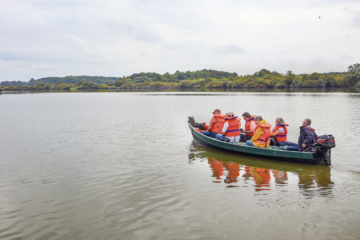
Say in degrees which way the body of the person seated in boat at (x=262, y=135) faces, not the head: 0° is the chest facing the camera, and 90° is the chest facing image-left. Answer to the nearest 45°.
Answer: approximately 90°

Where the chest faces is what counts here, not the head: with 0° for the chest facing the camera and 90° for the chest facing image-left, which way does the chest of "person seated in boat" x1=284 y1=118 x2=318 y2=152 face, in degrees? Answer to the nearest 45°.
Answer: approximately 90°

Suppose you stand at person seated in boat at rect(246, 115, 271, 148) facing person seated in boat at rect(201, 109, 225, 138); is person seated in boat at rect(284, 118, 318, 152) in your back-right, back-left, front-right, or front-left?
back-right

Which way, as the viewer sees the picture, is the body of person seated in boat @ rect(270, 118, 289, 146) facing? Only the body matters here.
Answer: to the viewer's left

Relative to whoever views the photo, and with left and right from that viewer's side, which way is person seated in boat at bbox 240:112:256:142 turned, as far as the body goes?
facing to the left of the viewer
